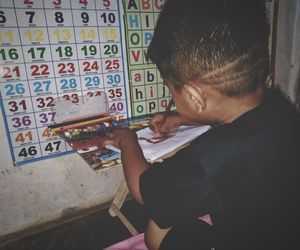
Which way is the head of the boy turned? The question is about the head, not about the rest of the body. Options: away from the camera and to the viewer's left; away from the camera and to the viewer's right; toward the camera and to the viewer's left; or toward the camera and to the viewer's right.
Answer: away from the camera and to the viewer's left

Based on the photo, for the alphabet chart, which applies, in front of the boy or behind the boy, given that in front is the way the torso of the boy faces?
in front

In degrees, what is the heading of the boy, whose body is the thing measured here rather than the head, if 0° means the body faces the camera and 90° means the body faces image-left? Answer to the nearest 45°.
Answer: approximately 135°

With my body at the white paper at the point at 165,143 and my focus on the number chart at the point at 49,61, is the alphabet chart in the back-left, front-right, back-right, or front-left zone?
front-right

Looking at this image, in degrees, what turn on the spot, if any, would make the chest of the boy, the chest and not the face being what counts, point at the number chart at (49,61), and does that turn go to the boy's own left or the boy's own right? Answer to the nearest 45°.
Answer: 0° — they already face it
